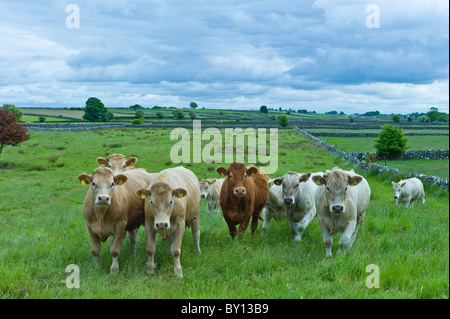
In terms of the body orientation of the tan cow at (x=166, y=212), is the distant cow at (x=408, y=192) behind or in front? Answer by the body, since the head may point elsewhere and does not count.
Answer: behind

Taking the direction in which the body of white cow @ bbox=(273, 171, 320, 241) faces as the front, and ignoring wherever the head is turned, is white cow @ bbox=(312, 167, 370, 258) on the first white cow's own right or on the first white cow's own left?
on the first white cow's own left

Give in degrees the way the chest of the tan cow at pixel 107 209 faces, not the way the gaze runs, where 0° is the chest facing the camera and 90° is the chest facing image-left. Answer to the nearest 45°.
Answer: approximately 45°

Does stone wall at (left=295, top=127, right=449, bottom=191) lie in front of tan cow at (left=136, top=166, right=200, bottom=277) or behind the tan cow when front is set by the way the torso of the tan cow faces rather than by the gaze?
behind

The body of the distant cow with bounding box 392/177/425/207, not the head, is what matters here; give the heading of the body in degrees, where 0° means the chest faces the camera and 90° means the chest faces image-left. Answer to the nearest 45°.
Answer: approximately 45°

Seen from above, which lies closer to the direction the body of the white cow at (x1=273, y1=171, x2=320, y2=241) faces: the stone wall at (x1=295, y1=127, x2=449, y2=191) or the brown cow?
the brown cow
